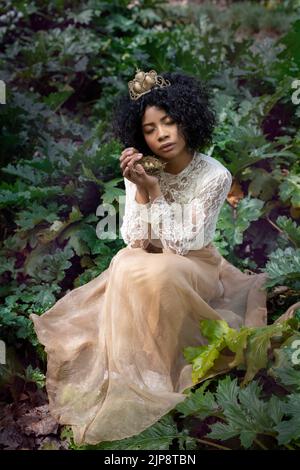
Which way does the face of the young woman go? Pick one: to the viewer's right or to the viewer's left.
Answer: to the viewer's left

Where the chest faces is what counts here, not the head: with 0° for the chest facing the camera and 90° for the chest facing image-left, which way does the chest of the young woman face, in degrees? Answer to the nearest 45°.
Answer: approximately 45°
